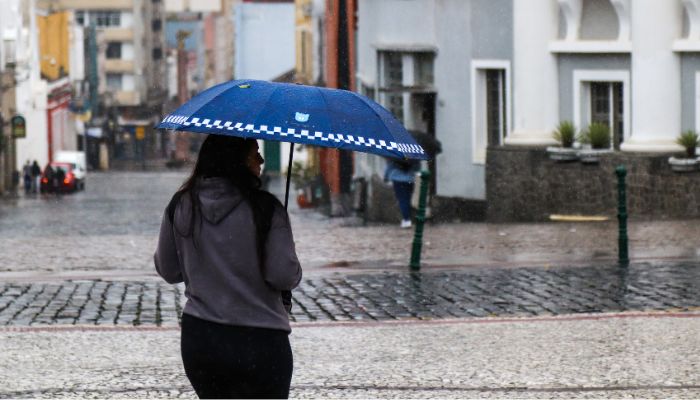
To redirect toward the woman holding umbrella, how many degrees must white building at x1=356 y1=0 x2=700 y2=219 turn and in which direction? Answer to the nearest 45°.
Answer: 0° — it already faces them

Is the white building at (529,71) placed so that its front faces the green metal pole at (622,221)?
yes

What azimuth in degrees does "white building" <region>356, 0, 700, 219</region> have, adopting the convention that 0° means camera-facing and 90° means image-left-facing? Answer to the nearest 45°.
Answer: approximately 0°

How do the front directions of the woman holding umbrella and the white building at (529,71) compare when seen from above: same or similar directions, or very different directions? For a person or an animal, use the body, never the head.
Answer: very different directions

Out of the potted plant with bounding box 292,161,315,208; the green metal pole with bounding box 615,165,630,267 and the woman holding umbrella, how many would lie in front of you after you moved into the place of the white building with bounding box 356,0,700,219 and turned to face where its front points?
2

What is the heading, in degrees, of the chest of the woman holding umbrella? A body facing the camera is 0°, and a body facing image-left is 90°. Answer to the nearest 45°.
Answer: approximately 180°

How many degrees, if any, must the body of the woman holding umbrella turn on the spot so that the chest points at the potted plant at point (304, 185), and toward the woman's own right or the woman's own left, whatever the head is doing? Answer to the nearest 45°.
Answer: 0° — they already face it

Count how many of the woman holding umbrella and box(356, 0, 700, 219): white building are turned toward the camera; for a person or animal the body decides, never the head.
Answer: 1

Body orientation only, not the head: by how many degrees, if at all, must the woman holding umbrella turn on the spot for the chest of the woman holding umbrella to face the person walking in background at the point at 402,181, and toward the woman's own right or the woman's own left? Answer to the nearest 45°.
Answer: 0° — they already face them

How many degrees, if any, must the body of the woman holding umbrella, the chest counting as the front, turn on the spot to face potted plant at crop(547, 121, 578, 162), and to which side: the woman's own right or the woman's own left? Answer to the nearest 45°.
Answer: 0° — they already face it

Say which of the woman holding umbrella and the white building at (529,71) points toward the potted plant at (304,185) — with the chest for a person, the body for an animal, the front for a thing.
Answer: the woman holding umbrella

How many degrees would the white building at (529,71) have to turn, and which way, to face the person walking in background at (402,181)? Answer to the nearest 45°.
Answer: approximately 45° to its right
